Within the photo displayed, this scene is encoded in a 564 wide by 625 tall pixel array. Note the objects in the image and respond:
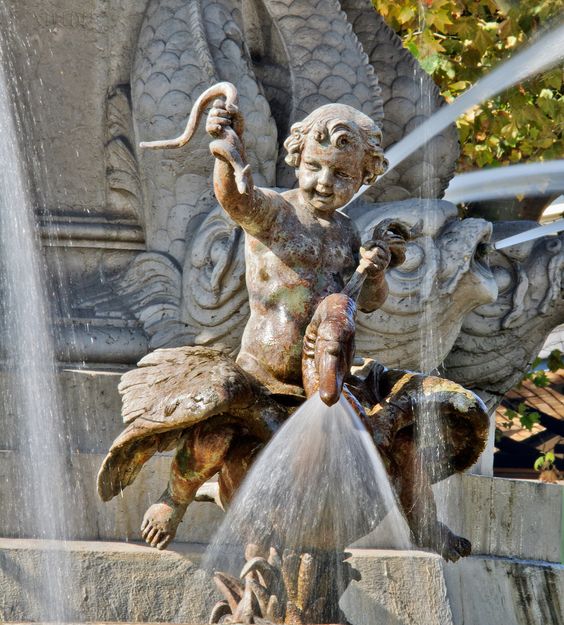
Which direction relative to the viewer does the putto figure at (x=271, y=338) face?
toward the camera
